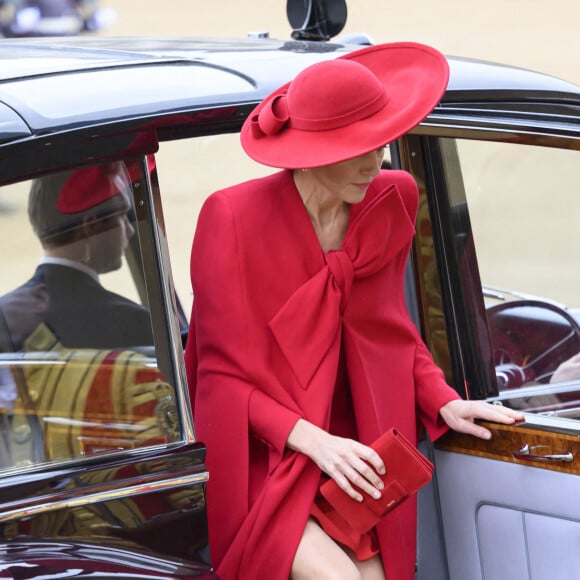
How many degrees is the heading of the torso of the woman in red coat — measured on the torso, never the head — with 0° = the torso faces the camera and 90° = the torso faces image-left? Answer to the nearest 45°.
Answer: approximately 315°

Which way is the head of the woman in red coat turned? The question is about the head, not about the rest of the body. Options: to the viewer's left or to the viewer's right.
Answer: to the viewer's right
